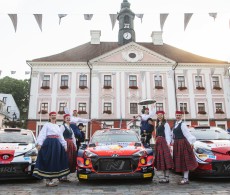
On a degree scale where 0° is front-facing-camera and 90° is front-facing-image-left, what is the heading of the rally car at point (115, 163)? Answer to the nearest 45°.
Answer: approximately 0°

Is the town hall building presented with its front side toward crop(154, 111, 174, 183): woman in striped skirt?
yes

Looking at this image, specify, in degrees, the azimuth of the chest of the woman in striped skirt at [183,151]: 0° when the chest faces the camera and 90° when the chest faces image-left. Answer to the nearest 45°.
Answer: approximately 45°

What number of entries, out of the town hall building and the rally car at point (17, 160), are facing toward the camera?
2

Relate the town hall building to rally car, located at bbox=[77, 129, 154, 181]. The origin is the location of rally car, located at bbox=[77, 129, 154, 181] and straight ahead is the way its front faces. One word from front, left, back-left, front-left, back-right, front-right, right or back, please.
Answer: back

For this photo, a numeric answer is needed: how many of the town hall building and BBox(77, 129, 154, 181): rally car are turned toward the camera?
2

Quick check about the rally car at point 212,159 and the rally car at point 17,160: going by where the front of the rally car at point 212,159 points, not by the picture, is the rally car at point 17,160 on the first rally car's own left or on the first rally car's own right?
on the first rally car's own right
